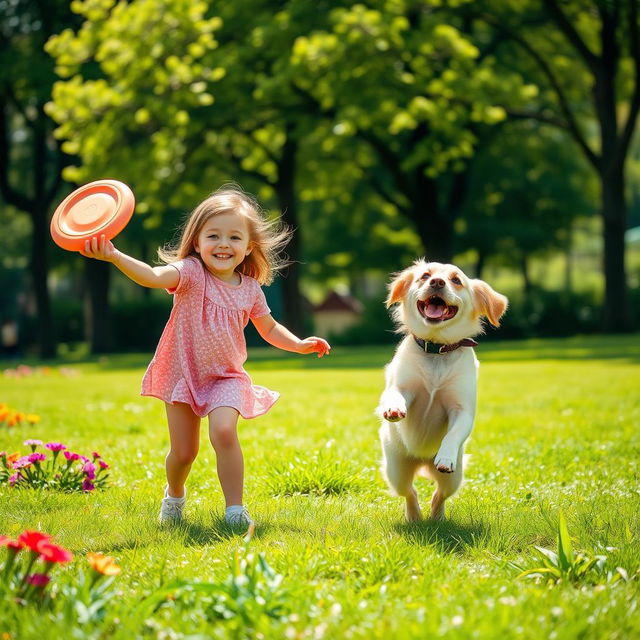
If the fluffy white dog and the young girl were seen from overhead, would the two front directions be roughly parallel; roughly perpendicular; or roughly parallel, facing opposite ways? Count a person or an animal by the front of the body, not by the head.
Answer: roughly parallel

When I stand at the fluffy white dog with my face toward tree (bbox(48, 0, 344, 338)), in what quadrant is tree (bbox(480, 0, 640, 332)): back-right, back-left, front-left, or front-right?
front-right

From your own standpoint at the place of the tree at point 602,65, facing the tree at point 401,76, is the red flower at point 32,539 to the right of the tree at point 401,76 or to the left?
left

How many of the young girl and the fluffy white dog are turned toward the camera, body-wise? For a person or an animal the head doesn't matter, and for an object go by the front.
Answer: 2

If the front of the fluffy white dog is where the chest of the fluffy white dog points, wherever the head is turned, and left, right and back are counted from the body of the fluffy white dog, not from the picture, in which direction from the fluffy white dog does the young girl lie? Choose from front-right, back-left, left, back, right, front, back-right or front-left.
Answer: right

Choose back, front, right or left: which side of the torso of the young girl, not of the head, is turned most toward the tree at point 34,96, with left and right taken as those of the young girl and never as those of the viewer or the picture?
back

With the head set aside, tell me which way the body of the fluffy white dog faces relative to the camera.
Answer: toward the camera

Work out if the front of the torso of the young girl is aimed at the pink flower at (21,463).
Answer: no

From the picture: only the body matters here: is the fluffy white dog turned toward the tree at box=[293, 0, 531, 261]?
no

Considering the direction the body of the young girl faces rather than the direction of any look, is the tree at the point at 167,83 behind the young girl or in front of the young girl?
behind

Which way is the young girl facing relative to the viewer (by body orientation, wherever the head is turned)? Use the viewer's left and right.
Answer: facing the viewer
